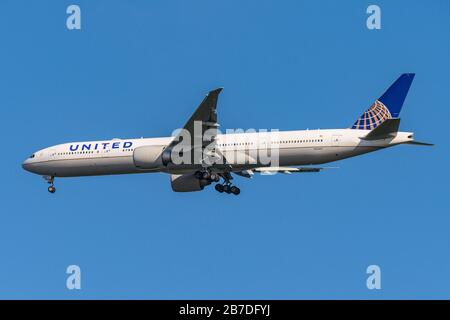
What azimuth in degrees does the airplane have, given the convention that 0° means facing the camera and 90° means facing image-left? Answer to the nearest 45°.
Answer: approximately 90°
